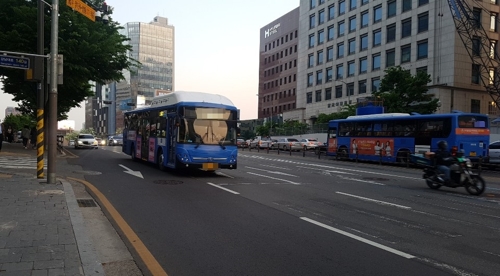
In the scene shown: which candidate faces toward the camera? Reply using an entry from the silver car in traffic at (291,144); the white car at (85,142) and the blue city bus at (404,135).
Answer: the white car

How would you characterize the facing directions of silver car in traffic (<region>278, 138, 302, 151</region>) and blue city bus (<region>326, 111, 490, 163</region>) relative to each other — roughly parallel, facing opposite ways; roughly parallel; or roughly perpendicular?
roughly parallel

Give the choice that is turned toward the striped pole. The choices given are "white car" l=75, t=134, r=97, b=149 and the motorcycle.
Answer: the white car

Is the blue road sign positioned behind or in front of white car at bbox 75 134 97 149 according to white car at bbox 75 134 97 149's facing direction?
in front

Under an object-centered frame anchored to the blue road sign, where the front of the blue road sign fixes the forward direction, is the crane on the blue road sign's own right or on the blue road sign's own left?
on the blue road sign's own left

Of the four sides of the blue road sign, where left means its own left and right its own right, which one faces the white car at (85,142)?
back

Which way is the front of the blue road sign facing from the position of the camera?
facing the viewer

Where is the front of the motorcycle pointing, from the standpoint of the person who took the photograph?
facing the viewer and to the right of the viewer

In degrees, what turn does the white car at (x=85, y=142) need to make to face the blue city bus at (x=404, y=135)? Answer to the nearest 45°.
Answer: approximately 45° to its left

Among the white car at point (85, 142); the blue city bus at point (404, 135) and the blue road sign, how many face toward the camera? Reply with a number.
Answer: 2

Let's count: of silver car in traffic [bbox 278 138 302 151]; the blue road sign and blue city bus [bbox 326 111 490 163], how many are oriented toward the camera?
1

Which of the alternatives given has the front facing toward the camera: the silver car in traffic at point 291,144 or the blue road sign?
the blue road sign

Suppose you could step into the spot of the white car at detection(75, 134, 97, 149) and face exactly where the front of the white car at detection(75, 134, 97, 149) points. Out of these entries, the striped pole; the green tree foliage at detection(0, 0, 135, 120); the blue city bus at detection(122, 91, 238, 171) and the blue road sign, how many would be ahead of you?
4

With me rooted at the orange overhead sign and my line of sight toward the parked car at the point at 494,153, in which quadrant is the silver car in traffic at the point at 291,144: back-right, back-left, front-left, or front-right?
front-left
